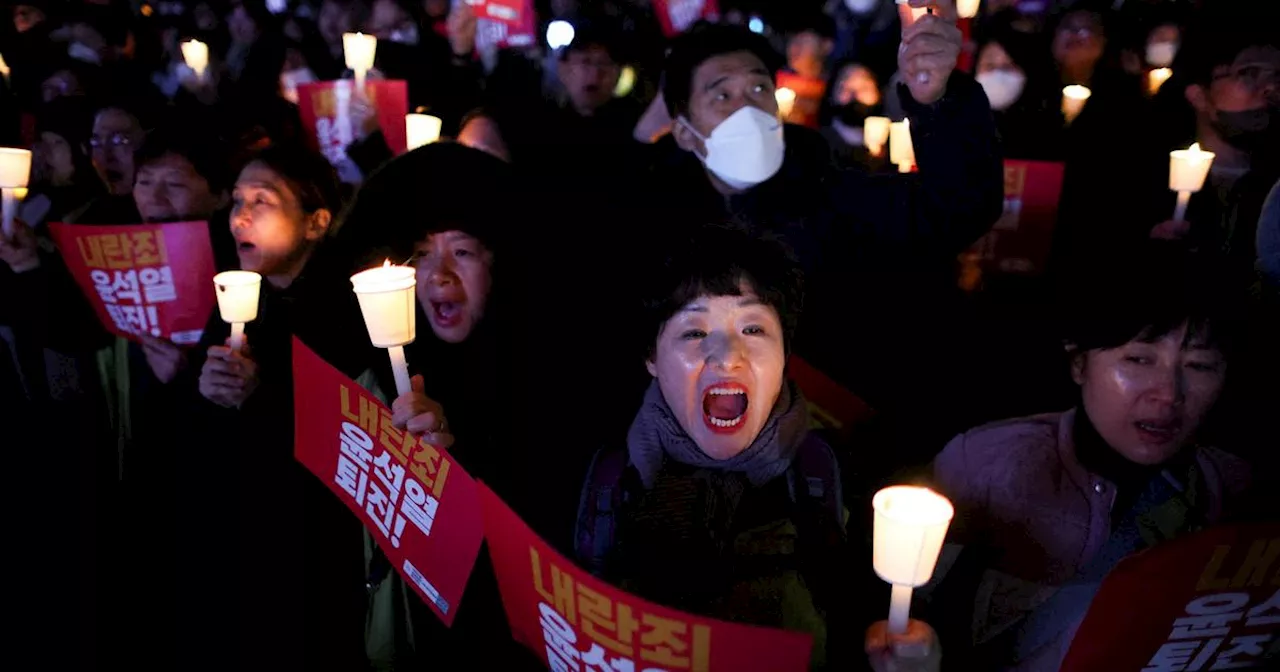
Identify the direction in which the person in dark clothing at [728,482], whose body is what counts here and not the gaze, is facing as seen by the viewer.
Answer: toward the camera

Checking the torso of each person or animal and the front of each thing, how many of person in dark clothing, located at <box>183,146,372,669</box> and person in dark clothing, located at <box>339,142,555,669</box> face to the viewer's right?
0

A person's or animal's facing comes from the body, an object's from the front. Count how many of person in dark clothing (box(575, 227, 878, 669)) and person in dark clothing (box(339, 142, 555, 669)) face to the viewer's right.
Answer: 0

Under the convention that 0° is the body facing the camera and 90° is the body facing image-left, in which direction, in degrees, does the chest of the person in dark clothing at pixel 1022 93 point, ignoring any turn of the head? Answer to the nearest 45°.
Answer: approximately 45°

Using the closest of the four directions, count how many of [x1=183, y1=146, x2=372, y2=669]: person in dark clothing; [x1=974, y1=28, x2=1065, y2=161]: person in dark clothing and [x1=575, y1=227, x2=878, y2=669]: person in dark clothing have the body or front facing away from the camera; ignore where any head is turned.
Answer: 0

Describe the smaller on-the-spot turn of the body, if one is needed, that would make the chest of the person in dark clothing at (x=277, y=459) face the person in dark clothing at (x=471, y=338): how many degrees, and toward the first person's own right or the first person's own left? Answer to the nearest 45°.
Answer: approximately 90° to the first person's own left

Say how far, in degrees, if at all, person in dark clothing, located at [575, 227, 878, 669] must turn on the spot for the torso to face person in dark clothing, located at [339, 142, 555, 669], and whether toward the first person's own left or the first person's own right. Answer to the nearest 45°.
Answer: approximately 135° to the first person's own right

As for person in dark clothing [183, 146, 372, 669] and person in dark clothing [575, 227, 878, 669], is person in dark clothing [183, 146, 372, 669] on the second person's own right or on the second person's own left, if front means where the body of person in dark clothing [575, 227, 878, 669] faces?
on the second person's own right

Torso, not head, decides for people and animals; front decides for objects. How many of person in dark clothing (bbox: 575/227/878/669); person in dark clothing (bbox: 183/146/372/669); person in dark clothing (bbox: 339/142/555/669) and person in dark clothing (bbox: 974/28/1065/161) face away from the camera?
0

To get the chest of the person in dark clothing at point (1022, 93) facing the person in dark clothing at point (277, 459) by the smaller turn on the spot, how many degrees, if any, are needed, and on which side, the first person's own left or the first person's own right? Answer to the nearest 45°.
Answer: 0° — they already face them

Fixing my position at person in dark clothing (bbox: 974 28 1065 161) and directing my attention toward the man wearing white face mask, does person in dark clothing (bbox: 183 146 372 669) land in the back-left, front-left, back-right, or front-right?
front-right

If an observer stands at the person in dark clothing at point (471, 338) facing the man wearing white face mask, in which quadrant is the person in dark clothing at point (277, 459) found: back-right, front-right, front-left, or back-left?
back-left

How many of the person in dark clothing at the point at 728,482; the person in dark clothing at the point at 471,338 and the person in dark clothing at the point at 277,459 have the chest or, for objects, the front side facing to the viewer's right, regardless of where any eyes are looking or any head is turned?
0

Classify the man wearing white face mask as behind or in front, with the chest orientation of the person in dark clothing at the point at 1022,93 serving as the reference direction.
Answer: in front

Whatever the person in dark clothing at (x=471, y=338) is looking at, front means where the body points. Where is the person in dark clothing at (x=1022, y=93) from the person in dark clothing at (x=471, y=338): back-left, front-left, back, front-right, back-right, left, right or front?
back

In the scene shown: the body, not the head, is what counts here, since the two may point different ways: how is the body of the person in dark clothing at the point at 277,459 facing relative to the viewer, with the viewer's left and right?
facing the viewer and to the left of the viewer
